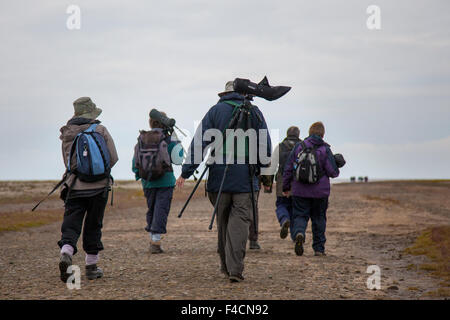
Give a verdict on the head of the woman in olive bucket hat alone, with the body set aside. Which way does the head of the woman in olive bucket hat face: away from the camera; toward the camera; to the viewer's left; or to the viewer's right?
away from the camera

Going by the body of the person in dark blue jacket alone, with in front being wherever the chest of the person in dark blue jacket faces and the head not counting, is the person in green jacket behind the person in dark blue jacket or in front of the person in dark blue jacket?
in front

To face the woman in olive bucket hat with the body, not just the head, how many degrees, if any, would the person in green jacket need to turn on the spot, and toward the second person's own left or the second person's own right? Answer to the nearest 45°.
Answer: approximately 180°

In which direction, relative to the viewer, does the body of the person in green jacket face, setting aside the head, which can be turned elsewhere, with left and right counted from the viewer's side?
facing away from the viewer

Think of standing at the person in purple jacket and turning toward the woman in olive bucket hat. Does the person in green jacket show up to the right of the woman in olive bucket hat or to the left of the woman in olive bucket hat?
right

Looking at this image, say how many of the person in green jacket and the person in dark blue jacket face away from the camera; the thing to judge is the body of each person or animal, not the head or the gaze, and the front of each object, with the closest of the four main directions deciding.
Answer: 2

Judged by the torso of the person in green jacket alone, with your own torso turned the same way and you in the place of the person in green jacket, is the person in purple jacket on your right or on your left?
on your right

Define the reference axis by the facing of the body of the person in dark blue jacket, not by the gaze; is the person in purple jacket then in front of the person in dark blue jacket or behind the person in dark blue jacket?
in front

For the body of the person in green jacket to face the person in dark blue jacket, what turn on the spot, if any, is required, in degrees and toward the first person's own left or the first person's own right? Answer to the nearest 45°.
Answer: approximately 180°

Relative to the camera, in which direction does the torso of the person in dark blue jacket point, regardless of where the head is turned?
away from the camera

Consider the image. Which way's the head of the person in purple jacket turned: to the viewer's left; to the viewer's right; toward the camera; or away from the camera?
away from the camera

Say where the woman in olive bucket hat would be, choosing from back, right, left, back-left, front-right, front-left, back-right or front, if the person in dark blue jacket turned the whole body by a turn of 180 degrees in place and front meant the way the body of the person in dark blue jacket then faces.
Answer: right
